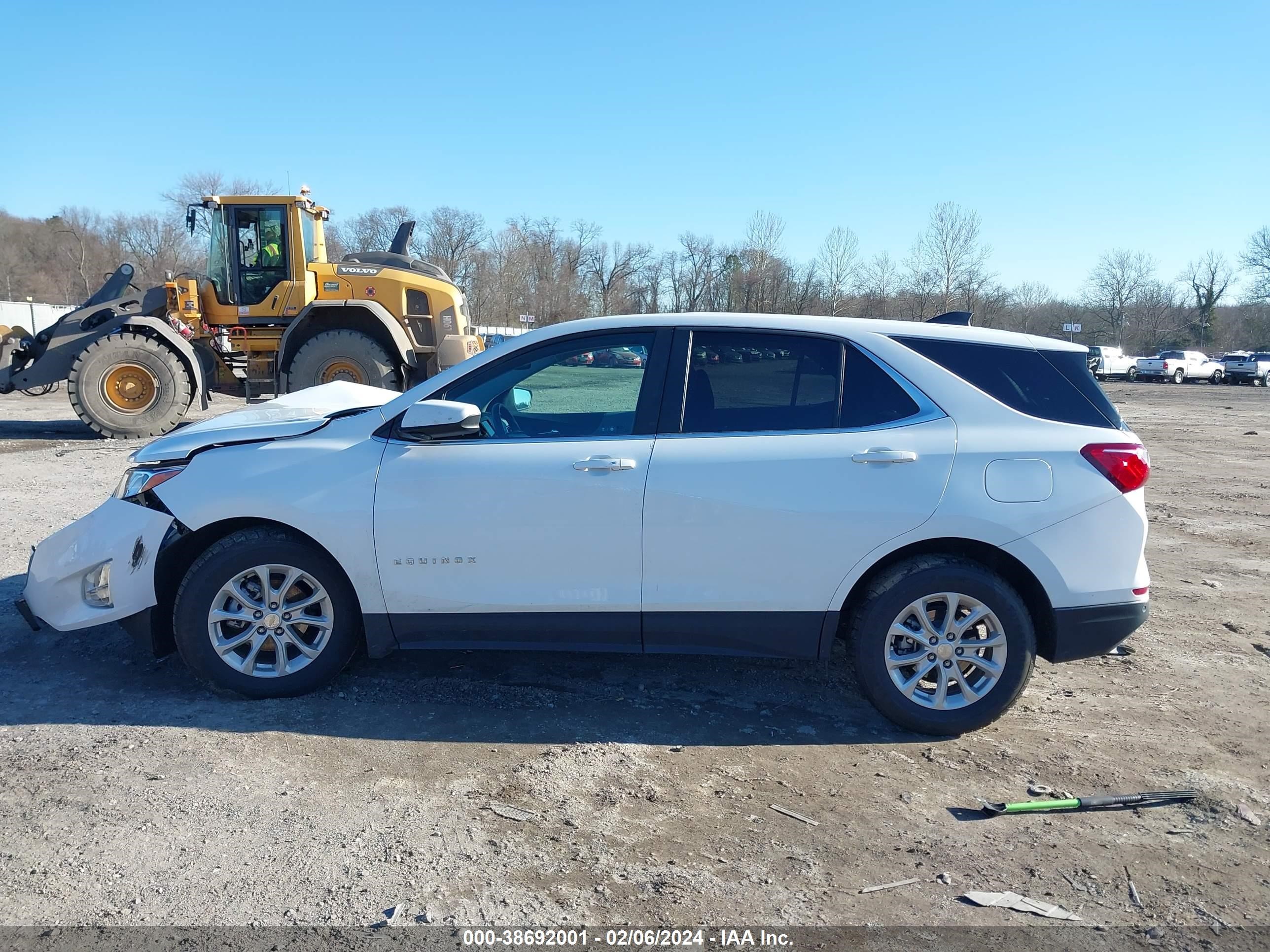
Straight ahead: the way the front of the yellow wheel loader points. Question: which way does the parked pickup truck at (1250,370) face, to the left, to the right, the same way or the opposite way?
the opposite way

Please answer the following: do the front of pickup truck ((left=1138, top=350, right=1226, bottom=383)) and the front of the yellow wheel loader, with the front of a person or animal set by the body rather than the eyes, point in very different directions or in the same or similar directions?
very different directions

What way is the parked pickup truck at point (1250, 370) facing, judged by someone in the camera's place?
facing away from the viewer and to the right of the viewer

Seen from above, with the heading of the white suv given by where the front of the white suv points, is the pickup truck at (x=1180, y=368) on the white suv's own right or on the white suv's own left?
on the white suv's own right

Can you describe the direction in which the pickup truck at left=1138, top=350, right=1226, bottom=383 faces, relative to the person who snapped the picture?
facing away from the viewer and to the right of the viewer

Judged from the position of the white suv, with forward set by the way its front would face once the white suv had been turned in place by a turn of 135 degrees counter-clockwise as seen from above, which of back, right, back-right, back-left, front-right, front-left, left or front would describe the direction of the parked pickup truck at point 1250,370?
left

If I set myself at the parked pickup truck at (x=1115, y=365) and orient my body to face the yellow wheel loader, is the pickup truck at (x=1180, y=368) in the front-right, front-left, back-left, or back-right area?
back-left

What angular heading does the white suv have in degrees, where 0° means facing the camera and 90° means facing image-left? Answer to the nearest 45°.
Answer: approximately 90°

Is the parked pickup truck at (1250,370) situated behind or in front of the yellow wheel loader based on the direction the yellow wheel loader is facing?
behind

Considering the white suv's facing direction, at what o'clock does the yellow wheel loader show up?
The yellow wheel loader is roughly at 2 o'clock from the white suv.

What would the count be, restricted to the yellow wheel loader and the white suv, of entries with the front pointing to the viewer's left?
2

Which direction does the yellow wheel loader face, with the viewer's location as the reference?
facing to the left of the viewer
